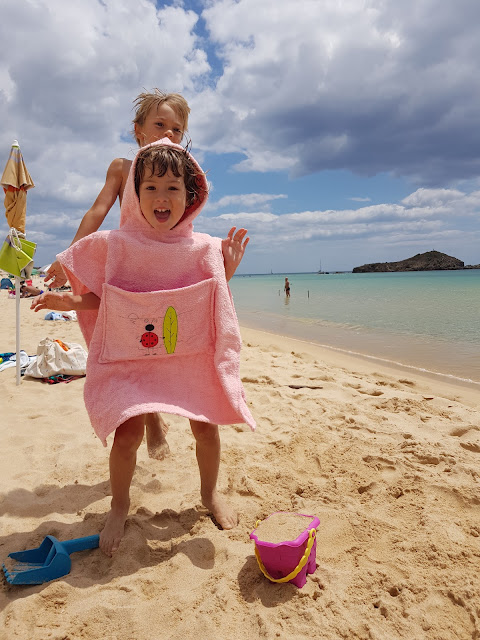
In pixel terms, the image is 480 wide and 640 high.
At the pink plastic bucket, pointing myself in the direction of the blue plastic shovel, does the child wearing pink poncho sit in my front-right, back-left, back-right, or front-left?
front-right

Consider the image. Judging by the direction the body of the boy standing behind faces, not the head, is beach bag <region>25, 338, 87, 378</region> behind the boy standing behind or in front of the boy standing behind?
behind

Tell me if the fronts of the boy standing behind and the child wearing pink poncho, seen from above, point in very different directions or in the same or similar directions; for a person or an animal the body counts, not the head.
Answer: same or similar directions

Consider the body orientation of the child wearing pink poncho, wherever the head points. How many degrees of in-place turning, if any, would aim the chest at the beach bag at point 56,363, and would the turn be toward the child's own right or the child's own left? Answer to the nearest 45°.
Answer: approximately 180°

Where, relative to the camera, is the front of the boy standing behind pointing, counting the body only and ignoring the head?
toward the camera

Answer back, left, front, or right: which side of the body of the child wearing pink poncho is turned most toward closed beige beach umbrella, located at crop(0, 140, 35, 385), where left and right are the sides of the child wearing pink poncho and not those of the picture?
back

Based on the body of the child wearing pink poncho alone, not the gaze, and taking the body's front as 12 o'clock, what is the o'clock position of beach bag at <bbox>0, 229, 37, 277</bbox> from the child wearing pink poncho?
The beach bag is roughly at 5 o'clock from the child wearing pink poncho.

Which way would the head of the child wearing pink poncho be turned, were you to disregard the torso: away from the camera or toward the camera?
toward the camera

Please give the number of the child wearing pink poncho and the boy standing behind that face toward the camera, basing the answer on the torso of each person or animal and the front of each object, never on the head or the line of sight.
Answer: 2

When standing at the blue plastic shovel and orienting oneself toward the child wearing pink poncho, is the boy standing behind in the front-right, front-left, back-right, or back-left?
front-left

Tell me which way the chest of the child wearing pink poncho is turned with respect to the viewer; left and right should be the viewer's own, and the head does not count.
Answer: facing the viewer

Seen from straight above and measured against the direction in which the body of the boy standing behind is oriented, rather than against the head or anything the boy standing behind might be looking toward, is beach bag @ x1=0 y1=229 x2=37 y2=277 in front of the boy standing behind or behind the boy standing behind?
behind
